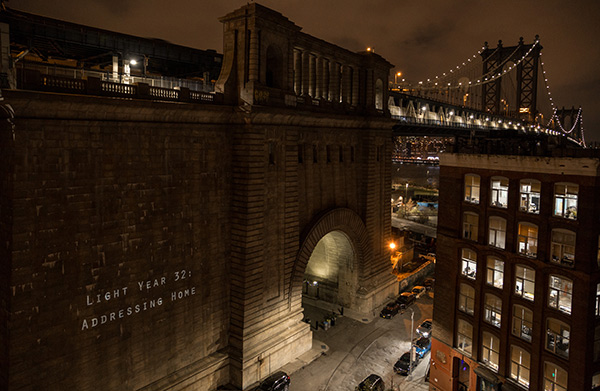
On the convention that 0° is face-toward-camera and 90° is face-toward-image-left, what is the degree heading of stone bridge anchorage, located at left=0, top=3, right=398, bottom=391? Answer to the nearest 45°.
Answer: approximately 315°
